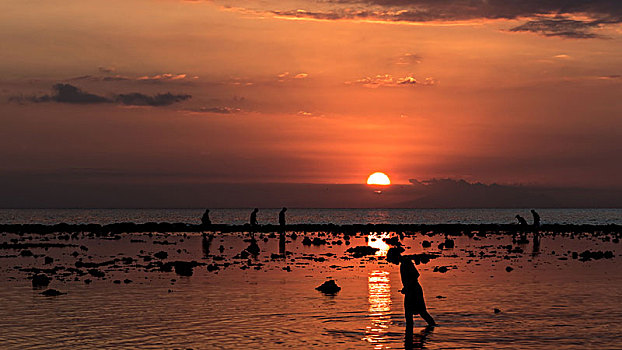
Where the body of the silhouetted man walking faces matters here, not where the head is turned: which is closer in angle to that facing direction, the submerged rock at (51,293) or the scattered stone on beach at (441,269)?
the submerged rock

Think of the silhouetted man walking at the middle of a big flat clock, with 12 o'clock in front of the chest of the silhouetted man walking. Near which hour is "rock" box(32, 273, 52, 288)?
The rock is roughly at 1 o'clock from the silhouetted man walking.

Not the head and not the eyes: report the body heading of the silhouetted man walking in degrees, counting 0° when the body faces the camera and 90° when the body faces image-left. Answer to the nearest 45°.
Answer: approximately 90°

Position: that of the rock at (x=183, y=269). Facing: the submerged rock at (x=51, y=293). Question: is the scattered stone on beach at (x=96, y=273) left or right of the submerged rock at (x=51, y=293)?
right

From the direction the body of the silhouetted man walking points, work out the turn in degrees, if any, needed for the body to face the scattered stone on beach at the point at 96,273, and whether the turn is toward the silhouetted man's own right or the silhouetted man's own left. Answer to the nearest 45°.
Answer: approximately 45° to the silhouetted man's own right

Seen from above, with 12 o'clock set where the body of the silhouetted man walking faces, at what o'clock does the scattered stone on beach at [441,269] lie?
The scattered stone on beach is roughly at 3 o'clock from the silhouetted man walking.

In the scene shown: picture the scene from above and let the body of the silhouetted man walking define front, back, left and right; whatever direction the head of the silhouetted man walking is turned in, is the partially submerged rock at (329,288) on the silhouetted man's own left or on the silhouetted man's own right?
on the silhouetted man's own right

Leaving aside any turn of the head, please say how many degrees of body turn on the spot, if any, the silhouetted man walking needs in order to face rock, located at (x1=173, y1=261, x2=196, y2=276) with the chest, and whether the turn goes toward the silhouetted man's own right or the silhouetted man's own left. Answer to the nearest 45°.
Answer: approximately 45° to the silhouetted man's own right
